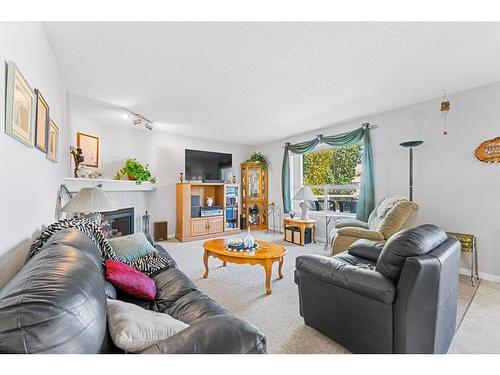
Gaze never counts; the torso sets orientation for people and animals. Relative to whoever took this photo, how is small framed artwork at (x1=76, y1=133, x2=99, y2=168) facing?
facing the viewer and to the right of the viewer

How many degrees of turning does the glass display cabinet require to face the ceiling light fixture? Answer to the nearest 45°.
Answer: approximately 45° to its right

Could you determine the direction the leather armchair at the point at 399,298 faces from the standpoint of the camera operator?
facing away from the viewer and to the left of the viewer

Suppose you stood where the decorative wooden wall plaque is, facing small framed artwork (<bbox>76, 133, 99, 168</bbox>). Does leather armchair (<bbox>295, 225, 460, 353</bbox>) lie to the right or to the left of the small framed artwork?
left

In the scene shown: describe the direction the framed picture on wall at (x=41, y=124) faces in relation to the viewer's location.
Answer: facing to the right of the viewer

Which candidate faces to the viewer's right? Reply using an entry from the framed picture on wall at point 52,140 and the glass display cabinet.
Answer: the framed picture on wall

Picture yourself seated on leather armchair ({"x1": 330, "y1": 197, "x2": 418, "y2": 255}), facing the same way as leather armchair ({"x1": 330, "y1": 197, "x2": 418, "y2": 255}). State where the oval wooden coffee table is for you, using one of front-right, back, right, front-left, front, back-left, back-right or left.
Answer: front-left

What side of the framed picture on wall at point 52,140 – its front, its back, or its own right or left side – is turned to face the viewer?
right

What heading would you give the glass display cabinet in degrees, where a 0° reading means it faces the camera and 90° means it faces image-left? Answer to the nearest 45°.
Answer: approximately 0°

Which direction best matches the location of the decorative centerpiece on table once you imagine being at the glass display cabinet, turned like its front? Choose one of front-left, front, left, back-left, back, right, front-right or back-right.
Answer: front

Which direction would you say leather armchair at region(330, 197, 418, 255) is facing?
to the viewer's left

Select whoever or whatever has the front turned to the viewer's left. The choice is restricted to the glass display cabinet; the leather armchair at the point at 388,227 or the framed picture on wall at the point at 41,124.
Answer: the leather armchair

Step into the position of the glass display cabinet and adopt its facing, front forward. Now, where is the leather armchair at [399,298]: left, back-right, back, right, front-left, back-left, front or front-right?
front

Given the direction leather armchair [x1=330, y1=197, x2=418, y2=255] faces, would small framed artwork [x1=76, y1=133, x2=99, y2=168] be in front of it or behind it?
in front

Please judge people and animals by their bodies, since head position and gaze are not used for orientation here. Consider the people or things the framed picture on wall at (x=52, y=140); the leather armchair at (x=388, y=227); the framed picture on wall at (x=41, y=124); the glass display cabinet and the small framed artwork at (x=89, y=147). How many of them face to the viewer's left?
1

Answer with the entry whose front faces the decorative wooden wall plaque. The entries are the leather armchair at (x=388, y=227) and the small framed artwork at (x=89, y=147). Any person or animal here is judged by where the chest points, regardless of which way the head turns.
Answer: the small framed artwork

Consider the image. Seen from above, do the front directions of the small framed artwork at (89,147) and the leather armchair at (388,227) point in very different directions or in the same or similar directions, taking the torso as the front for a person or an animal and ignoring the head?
very different directions

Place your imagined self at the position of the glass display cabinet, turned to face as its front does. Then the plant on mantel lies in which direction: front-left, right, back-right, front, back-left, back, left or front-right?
front-right
